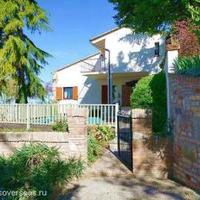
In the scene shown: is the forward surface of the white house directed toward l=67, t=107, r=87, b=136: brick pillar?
yes

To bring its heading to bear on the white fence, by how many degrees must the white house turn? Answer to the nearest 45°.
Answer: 0° — it already faces it

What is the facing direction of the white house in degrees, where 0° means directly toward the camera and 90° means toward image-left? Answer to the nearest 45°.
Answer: approximately 0°

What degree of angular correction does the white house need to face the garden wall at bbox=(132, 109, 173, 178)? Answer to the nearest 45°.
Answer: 0° — it already faces it

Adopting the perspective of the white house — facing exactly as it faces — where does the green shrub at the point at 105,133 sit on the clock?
The green shrub is roughly at 12 o'clock from the white house.

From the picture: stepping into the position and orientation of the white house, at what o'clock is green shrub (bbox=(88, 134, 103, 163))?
The green shrub is roughly at 12 o'clock from the white house.

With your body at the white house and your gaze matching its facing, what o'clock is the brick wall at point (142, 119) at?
The brick wall is roughly at 12 o'clock from the white house.

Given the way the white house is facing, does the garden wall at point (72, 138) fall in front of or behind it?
in front

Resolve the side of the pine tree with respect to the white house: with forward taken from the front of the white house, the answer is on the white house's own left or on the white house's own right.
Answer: on the white house's own right

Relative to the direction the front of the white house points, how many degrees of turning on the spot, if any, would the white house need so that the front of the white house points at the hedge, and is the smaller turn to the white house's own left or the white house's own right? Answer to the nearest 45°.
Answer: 0° — it already faces it
